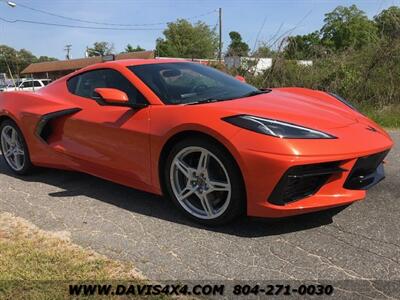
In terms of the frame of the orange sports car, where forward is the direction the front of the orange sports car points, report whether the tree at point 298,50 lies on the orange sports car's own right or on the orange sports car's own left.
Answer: on the orange sports car's own left

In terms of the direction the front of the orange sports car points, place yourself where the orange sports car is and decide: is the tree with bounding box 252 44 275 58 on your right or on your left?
on your left

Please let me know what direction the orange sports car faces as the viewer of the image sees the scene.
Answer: facing the viewer and to the right of the viewer

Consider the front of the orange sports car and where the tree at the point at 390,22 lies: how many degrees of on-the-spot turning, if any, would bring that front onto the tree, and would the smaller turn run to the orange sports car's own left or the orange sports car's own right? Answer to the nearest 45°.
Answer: approximately 90° to the orange sports car's own left

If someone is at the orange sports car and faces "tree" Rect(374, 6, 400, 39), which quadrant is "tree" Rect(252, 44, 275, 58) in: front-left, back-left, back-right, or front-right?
front-left
